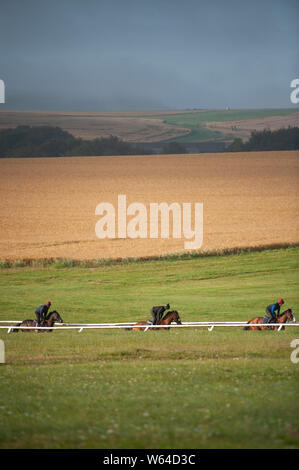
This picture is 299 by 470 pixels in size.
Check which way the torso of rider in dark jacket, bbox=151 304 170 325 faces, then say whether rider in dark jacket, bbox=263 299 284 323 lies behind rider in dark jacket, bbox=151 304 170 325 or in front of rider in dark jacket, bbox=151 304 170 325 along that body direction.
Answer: in front

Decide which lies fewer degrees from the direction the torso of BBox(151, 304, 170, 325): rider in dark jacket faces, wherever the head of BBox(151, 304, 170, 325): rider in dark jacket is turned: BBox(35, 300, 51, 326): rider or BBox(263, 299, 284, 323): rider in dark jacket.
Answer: the rider in dark jacket

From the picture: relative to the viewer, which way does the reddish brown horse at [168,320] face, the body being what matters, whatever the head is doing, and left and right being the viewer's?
facing to the right of the viewer

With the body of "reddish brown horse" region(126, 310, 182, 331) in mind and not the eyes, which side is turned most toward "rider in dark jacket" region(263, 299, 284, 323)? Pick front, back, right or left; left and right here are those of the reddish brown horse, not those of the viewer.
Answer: front

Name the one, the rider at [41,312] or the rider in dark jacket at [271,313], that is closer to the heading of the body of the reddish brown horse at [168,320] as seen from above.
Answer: the rider in dark jacket

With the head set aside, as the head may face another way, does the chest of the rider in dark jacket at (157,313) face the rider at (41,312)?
no

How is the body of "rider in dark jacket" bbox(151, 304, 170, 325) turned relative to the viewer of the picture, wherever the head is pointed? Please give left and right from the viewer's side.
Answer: facing to the right of the viewer

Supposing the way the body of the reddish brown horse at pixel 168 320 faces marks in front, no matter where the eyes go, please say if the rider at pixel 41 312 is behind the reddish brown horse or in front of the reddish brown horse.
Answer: behind
